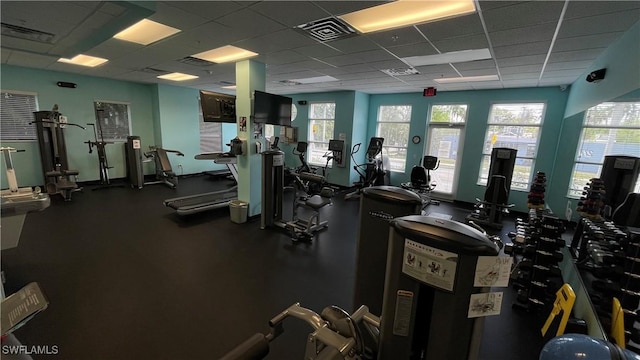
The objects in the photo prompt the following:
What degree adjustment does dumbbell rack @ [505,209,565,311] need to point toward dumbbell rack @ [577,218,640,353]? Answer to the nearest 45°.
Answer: approximately 90° to its left

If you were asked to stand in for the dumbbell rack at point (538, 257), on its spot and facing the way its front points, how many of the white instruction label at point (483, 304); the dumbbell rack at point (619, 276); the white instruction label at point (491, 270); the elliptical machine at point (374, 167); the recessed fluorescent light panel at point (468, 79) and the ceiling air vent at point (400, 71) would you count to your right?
3

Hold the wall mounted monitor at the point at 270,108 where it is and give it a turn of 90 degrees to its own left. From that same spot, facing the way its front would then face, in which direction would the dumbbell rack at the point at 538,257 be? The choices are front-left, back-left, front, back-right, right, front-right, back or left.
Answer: right

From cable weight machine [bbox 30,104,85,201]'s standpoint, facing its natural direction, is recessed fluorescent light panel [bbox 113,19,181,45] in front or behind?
in front

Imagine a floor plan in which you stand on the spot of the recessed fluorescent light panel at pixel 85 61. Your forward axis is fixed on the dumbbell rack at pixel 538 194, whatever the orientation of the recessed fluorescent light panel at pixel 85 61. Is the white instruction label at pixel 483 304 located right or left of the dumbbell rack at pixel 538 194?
right

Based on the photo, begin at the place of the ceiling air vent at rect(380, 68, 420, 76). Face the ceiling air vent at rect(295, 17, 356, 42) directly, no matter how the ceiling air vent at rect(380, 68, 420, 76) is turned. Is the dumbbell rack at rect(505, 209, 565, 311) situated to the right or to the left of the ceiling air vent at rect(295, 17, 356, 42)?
left

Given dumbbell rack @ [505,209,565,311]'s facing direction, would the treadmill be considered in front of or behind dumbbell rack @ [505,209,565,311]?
in front

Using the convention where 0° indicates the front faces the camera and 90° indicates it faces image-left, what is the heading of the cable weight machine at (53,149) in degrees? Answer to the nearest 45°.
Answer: approximately 315°

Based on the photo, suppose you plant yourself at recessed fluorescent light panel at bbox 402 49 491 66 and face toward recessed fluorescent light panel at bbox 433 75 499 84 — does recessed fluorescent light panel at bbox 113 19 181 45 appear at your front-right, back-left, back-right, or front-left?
back-left

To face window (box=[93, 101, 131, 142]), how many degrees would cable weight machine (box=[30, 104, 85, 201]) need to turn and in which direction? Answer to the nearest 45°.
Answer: approximately 90° to its left

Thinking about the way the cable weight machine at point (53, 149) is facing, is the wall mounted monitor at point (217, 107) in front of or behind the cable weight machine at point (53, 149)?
in front
